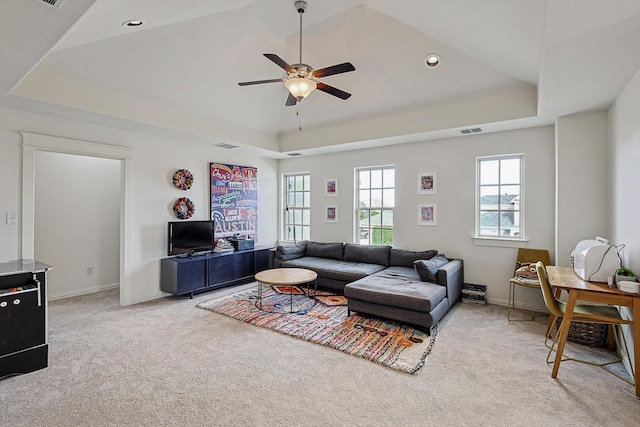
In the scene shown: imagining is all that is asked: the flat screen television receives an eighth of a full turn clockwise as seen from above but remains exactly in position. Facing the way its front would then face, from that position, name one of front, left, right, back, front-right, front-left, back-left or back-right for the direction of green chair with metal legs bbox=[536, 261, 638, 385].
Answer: front-left

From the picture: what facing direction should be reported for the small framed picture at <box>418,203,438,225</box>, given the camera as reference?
facing the viewer

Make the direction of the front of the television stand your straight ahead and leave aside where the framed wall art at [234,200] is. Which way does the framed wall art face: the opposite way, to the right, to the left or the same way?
the same way

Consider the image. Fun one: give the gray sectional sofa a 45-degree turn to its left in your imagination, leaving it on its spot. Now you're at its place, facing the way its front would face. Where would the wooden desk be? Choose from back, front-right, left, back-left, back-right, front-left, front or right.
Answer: front-left

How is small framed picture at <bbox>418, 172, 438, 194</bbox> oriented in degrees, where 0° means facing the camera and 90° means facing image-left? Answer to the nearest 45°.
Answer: approximately 0°

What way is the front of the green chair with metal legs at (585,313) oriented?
to the viewer's right

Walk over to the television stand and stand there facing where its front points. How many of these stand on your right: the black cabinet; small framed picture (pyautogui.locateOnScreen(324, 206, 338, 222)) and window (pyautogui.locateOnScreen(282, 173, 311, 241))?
1

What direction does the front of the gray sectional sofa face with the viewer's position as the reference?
facing the viewer and to the left of the viewer

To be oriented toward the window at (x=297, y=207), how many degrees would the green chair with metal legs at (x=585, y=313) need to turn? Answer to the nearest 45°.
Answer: approximately 180°

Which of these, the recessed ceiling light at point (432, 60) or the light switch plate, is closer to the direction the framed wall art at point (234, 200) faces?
the recessed ceiling light

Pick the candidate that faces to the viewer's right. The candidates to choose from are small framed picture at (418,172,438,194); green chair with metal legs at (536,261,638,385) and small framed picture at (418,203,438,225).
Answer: the green chair with metal legs

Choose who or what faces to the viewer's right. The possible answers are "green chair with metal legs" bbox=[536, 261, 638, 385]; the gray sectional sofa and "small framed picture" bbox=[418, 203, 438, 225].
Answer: the green chair with metal legs

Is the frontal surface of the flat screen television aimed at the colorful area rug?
yes

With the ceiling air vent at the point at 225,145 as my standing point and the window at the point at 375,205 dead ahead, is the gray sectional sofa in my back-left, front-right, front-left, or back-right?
front-right
